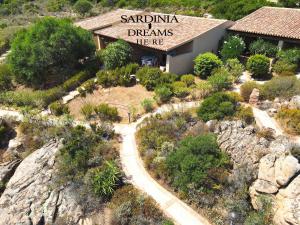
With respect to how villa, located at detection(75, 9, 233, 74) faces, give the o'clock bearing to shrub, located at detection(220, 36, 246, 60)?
The shrub is roughly at 8 o'clock from the villa.

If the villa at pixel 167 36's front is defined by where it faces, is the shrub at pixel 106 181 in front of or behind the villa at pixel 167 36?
in front

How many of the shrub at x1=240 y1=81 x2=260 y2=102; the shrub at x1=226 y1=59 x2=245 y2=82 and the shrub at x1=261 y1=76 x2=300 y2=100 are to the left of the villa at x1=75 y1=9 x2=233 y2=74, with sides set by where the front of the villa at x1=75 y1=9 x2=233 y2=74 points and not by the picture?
3

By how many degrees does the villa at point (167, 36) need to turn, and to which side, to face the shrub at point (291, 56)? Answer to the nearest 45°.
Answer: approximately 135° to its left

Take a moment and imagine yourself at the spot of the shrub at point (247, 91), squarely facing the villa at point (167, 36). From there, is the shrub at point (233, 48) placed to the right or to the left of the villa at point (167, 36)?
right

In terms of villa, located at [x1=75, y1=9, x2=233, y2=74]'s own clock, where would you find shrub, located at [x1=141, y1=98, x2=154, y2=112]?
The shrub is roughly at 11 o'clock from the villa.

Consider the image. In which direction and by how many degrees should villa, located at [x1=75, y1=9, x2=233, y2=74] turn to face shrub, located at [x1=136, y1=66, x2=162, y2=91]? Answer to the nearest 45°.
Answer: approximately 45° to its left

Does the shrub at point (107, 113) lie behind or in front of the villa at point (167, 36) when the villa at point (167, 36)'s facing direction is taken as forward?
in front

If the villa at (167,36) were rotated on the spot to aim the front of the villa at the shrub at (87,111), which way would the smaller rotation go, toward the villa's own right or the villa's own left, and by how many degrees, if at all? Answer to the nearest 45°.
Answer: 0° — it already faces it

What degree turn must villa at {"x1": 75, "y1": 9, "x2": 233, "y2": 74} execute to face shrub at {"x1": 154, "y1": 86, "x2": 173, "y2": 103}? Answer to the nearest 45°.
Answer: approximately 45° to its left

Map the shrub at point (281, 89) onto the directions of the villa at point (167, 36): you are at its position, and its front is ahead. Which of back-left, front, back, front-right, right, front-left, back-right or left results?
left

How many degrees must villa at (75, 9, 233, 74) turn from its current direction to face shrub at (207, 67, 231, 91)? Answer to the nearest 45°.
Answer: approximately 90° to its left

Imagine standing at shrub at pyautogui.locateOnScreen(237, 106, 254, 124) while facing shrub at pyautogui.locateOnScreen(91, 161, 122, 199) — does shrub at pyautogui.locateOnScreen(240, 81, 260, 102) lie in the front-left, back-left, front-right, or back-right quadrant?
back-right

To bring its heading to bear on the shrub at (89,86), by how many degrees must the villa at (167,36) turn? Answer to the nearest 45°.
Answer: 0° — it already faces it

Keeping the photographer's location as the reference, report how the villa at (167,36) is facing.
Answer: facing the viewer and to the left of the viewer

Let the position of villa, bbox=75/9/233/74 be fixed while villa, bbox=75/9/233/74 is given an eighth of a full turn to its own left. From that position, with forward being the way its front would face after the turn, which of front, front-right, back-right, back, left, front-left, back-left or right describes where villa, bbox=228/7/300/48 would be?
left
